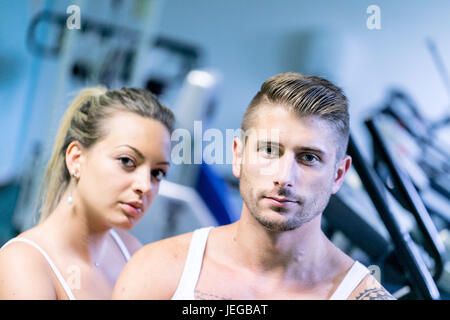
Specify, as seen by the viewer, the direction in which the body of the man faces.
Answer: toward the camera

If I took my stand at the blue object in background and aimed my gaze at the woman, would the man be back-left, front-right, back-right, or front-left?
front-left

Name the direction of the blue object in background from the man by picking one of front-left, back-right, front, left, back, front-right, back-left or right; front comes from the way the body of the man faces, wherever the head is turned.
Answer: back

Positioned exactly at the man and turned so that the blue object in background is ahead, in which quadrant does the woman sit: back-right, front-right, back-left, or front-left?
front-left

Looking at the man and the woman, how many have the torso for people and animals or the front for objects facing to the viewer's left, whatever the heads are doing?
0

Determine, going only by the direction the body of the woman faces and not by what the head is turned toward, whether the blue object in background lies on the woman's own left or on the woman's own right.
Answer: on the woman's own left

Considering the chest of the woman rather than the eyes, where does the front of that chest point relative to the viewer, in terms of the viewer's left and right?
facing the viewer and to the right of the viewer

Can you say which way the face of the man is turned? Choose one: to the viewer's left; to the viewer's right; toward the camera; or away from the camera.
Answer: toward the camera

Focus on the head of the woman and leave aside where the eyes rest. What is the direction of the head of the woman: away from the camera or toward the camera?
toward the camera
